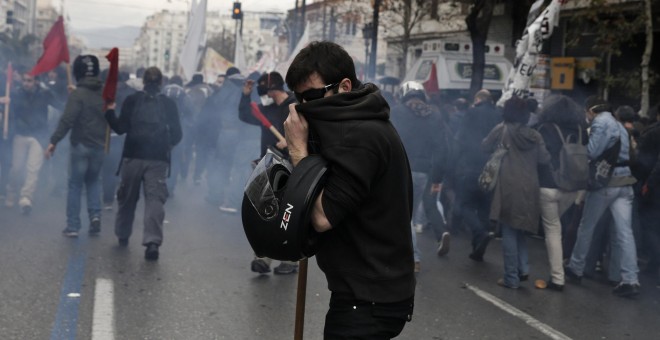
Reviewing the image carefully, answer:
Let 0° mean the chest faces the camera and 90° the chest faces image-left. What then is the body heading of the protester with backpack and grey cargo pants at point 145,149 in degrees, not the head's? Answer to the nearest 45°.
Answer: approximately 180°

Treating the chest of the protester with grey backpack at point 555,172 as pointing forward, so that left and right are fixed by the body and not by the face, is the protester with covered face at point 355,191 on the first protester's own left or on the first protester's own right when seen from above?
on the first protester's own left

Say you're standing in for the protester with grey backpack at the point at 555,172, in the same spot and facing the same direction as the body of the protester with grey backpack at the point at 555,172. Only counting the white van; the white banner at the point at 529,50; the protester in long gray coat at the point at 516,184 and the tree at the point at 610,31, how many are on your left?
1

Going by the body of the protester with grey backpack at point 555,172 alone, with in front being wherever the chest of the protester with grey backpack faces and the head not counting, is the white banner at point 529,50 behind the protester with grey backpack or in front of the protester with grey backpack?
in front

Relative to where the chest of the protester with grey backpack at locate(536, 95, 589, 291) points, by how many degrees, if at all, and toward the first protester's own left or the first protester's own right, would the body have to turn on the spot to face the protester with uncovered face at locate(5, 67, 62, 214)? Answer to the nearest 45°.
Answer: approximately 45° to the first protester's own left

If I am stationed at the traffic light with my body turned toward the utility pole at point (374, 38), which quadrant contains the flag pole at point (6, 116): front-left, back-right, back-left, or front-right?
front-right

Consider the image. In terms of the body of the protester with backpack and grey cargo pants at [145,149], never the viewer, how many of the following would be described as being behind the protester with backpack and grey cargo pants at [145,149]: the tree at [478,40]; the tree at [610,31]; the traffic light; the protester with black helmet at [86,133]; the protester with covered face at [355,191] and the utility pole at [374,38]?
1

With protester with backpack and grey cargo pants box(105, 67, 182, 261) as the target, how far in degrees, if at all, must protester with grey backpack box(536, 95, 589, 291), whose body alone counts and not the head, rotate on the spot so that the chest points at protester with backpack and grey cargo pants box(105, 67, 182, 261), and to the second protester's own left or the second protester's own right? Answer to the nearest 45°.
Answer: approximately 45° to the second protester's own left

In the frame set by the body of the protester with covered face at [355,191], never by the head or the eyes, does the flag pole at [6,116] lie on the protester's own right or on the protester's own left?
on the protester's own right

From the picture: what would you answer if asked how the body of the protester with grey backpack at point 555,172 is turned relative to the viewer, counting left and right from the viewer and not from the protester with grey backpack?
facing away from the viewer and to the left of the viewer

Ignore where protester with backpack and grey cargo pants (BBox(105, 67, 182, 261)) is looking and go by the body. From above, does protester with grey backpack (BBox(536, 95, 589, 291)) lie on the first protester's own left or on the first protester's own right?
on the first protester's own right

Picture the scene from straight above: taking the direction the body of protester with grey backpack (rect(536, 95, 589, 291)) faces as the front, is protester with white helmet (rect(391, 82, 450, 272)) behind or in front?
in front

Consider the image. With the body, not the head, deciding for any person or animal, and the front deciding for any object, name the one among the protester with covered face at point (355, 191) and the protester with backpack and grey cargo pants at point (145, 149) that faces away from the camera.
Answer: the protester with backpack and grey cargo pants at point (145, 149)

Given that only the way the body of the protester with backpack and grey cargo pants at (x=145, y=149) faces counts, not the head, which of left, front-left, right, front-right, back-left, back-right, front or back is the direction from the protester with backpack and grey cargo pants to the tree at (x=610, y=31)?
front-right

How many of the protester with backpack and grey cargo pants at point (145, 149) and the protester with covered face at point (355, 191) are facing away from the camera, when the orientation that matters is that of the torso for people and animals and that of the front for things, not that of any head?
1
